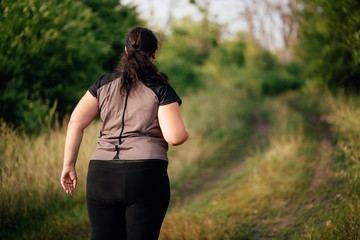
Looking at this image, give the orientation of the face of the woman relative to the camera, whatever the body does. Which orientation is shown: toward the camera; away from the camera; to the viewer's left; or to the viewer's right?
away from the camera

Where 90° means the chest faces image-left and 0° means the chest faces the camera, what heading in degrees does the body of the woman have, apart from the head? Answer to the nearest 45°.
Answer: approximately 180°
